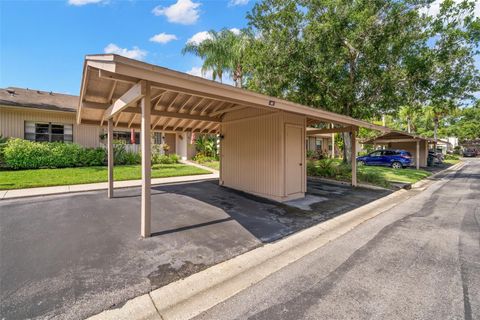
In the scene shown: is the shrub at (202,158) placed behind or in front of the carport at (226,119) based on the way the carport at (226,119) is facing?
behind

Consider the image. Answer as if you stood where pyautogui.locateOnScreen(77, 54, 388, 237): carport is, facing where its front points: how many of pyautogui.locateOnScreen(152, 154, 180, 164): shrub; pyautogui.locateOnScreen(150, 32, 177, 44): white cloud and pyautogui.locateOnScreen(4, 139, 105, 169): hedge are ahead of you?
0

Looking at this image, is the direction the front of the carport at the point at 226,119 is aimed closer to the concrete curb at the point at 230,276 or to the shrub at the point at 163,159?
the concrete curb

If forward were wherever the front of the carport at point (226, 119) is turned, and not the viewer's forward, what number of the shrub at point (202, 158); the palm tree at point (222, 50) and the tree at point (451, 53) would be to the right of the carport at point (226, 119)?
0

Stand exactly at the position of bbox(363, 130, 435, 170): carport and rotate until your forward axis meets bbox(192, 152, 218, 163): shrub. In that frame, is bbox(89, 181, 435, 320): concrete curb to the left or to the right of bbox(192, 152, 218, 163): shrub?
left

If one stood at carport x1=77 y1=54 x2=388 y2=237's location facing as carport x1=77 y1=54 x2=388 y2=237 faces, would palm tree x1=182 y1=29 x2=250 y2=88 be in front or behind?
behind

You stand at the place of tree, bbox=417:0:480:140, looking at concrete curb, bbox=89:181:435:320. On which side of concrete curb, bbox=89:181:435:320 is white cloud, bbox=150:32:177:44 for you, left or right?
right

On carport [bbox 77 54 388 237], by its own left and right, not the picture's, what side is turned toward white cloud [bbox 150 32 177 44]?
back

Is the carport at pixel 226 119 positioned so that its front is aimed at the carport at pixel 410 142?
no
